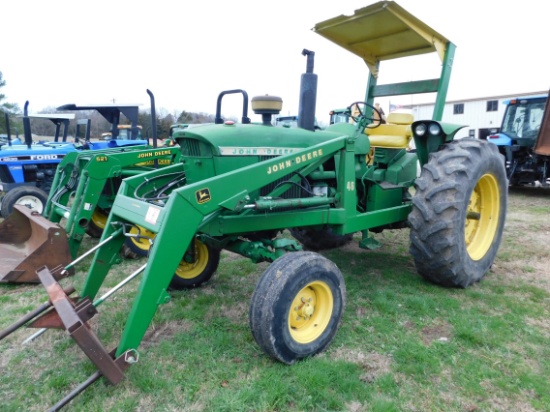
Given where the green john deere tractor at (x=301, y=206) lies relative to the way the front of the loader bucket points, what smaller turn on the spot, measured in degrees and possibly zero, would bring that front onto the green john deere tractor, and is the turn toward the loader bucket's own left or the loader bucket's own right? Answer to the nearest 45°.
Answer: approximately 90° to the loader bucket's own left

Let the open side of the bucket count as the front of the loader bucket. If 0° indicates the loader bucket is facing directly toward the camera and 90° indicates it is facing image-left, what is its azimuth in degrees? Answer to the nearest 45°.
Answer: approximately 45°

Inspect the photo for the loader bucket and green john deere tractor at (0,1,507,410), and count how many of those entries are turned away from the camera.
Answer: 0

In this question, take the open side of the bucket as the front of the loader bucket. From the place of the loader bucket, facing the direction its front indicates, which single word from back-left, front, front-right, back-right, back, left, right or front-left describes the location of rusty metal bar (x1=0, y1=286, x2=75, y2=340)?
front-left

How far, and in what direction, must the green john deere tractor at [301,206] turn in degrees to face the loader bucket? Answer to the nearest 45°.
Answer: approximately 45° to its right

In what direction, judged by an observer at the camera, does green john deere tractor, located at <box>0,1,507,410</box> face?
facing the viewer and to the left of the viewer

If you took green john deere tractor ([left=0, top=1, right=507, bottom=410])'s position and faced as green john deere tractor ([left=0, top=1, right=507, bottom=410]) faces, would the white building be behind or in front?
behind

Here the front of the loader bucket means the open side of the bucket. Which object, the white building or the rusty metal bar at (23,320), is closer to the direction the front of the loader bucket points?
the rusty metal bar

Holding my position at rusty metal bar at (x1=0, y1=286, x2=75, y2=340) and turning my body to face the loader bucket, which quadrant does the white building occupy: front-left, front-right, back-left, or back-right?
front-right
